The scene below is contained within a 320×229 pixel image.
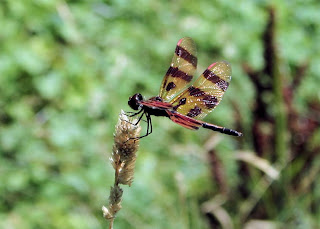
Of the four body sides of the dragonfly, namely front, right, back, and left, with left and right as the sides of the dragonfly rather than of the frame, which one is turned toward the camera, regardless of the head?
left
